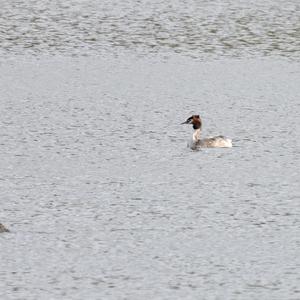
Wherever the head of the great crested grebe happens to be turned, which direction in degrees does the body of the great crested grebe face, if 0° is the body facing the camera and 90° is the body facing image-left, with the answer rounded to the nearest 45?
approximately 90°
